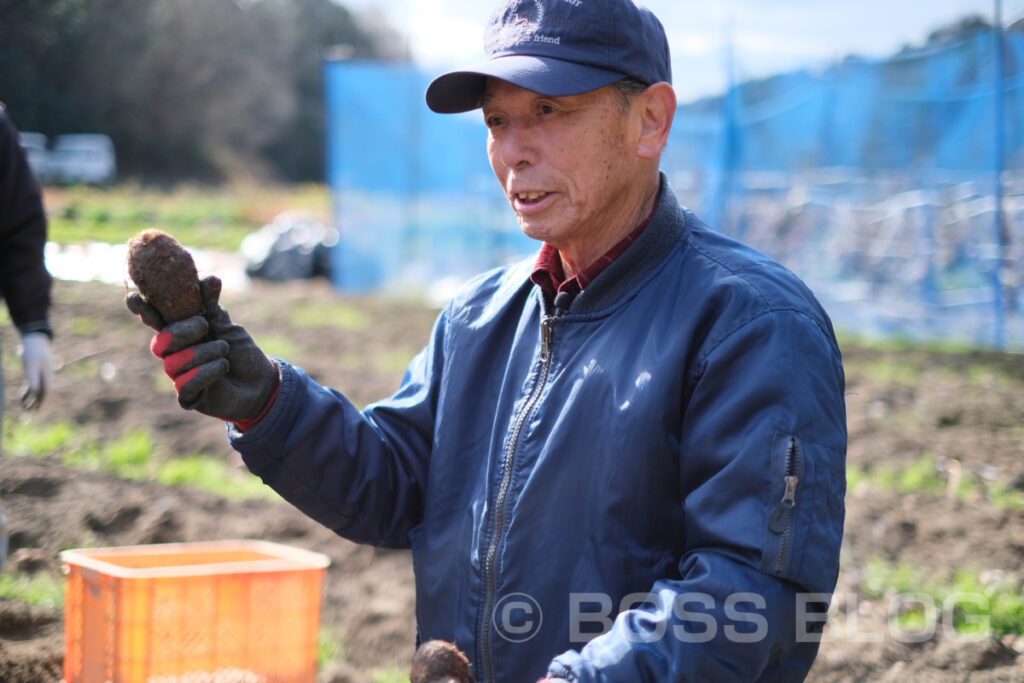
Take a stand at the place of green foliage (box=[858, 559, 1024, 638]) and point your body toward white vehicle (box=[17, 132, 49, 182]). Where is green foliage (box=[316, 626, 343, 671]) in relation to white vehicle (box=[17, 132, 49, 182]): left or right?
left

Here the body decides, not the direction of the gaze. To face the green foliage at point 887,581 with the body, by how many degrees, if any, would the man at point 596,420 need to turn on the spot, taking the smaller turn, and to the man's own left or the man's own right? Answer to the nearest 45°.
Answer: approximately 180°

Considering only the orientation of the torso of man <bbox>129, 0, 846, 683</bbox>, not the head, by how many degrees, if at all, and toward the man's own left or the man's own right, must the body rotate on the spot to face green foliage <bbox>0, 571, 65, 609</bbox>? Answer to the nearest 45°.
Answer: approximately 90° to the man's own right

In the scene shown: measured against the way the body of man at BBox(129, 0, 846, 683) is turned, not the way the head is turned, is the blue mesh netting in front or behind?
behind

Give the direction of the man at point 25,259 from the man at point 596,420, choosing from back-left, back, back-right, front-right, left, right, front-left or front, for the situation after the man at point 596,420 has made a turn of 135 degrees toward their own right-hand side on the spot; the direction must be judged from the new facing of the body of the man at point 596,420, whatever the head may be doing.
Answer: front-left

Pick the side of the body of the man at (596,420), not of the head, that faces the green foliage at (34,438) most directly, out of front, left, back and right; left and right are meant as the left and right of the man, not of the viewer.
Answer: right

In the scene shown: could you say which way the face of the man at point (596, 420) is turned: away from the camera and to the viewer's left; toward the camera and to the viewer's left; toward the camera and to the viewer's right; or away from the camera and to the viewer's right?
toward the camera and to the viewer's left

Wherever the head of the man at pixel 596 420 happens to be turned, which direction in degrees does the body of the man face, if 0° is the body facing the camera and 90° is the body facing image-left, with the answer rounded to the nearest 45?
approximately 45°

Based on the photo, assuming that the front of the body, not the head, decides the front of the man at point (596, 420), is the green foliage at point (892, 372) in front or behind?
behind

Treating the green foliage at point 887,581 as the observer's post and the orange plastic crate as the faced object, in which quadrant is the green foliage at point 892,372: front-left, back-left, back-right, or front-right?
back-right

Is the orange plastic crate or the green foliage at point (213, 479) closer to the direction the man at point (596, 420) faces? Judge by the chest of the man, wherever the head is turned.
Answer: the orange plastic crate
